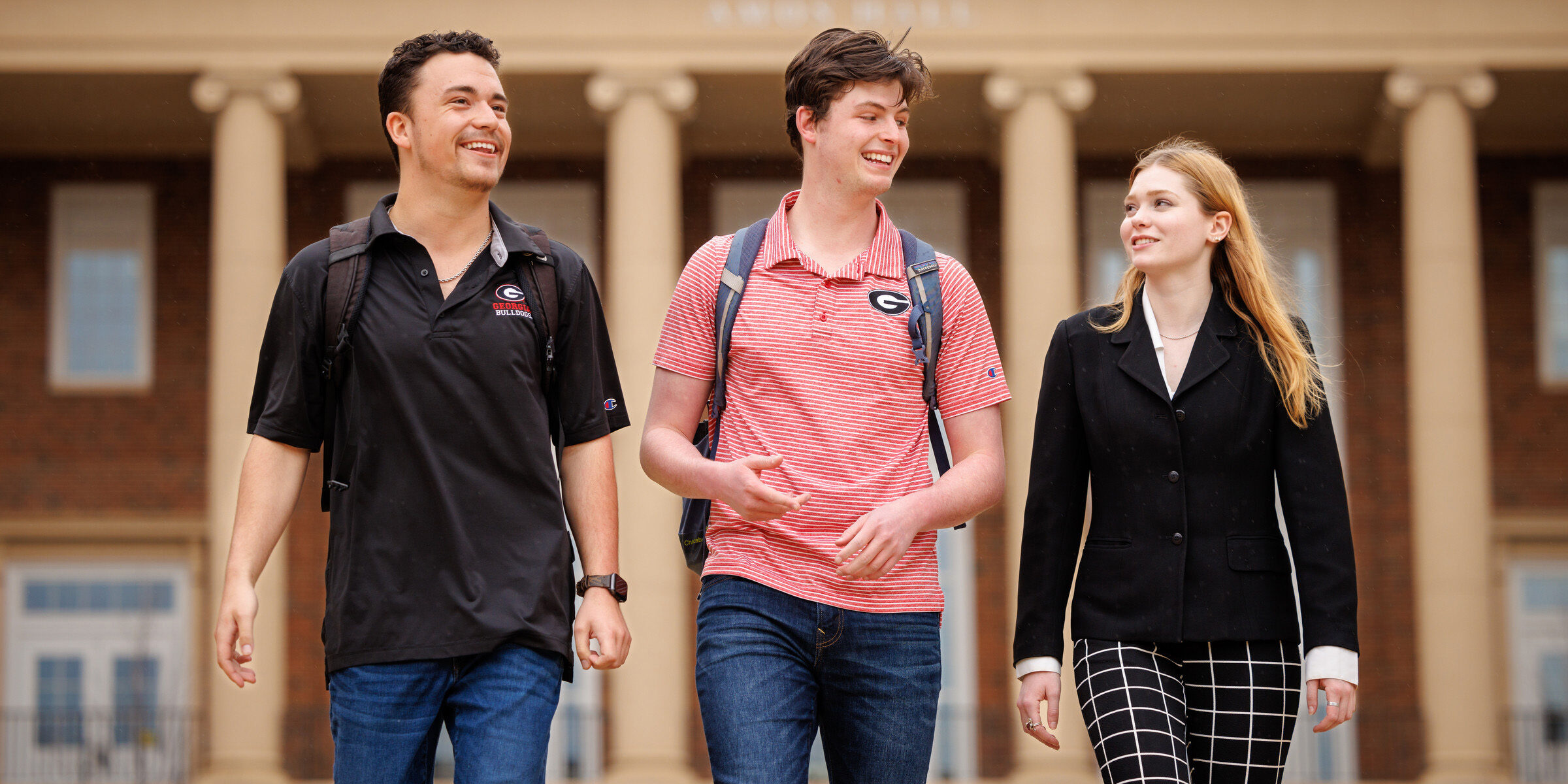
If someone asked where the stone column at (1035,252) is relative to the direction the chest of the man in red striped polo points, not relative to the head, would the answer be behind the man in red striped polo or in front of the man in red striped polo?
behind

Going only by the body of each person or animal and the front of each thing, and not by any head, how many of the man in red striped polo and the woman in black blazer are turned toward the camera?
2

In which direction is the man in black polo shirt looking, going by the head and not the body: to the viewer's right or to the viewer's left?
to the viewer's right

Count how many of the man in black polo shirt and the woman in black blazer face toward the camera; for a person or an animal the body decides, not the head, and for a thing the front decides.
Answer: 2

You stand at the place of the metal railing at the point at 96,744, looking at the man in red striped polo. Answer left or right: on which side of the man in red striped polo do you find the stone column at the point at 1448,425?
left

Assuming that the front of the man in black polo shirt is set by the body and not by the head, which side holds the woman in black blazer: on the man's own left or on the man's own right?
on the man's own left

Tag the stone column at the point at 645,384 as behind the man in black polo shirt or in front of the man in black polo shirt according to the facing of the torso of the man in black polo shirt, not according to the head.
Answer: behind

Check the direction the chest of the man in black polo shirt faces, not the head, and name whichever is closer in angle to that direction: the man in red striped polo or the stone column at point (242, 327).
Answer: the man in red striped polo
